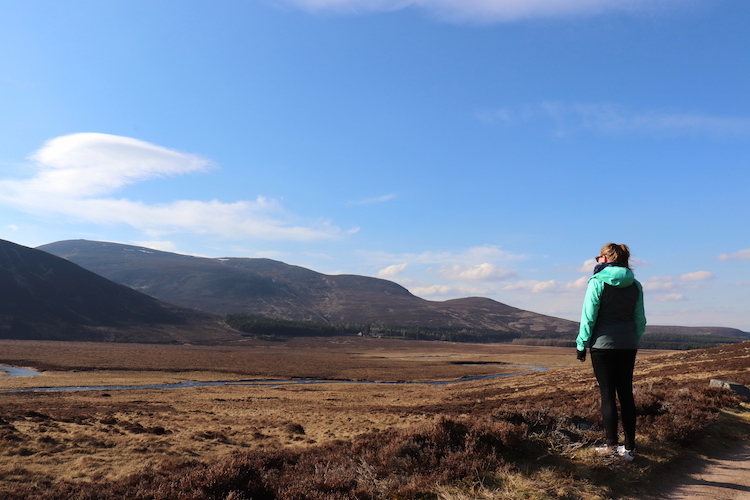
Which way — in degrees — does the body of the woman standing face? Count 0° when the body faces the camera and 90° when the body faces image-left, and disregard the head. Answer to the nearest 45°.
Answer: approximately 135°

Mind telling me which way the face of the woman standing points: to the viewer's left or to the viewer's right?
to the viewer's left
